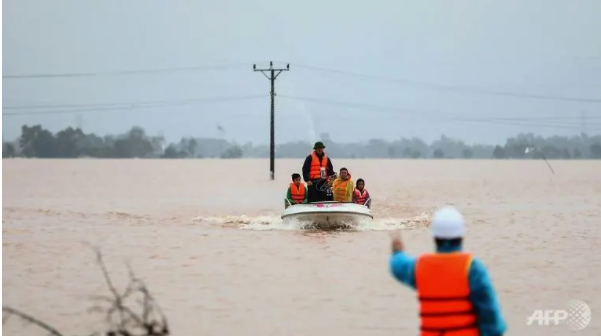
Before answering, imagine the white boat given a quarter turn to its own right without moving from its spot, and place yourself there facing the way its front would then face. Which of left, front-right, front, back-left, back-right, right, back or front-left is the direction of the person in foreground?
left

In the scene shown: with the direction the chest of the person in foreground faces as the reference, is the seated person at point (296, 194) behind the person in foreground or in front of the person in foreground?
in front

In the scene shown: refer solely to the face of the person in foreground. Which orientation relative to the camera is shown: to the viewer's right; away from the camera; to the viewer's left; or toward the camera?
away from the camera

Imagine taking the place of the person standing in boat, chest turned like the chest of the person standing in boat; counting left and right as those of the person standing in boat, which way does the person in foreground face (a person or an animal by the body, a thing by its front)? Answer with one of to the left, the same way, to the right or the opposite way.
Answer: the opposite way

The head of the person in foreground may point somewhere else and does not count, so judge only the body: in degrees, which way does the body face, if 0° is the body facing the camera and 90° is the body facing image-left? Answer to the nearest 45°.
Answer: approximately 180°

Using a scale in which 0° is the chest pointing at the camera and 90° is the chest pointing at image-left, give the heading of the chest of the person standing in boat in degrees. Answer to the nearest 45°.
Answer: approximately 0°

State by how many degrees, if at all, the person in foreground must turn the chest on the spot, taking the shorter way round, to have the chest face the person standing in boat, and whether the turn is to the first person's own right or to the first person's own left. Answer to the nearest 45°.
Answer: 0° — they already face them

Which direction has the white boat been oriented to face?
toward the camera

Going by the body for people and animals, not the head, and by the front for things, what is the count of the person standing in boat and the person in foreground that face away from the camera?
1
